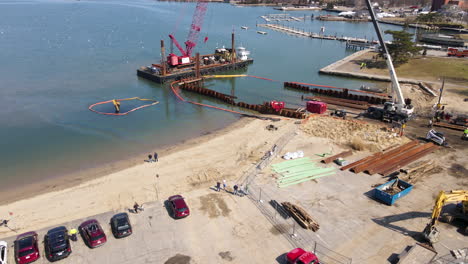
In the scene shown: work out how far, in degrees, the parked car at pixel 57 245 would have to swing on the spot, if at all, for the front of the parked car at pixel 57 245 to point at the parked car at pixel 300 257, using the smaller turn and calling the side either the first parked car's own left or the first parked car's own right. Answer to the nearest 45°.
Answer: approximately 135° to the first parked car's own right

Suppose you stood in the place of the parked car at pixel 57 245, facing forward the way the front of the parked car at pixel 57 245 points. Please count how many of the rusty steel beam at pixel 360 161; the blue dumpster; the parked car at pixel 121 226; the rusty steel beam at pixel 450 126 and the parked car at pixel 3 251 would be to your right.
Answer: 4

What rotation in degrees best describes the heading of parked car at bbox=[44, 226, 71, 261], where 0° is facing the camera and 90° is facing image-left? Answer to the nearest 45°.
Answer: approximately 180°

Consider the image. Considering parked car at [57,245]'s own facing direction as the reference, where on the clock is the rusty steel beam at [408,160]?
The rusty steel beam is roughly at 3 o'clock from the parked car.

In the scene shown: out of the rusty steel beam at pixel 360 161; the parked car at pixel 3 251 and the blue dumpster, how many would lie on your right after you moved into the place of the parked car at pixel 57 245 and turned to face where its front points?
2
